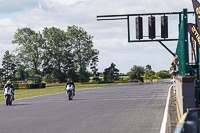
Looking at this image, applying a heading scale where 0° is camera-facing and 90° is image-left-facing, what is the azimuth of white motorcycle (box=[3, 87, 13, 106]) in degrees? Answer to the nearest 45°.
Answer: approximately 0°

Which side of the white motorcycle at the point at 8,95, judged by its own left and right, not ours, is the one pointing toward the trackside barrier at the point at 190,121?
front
